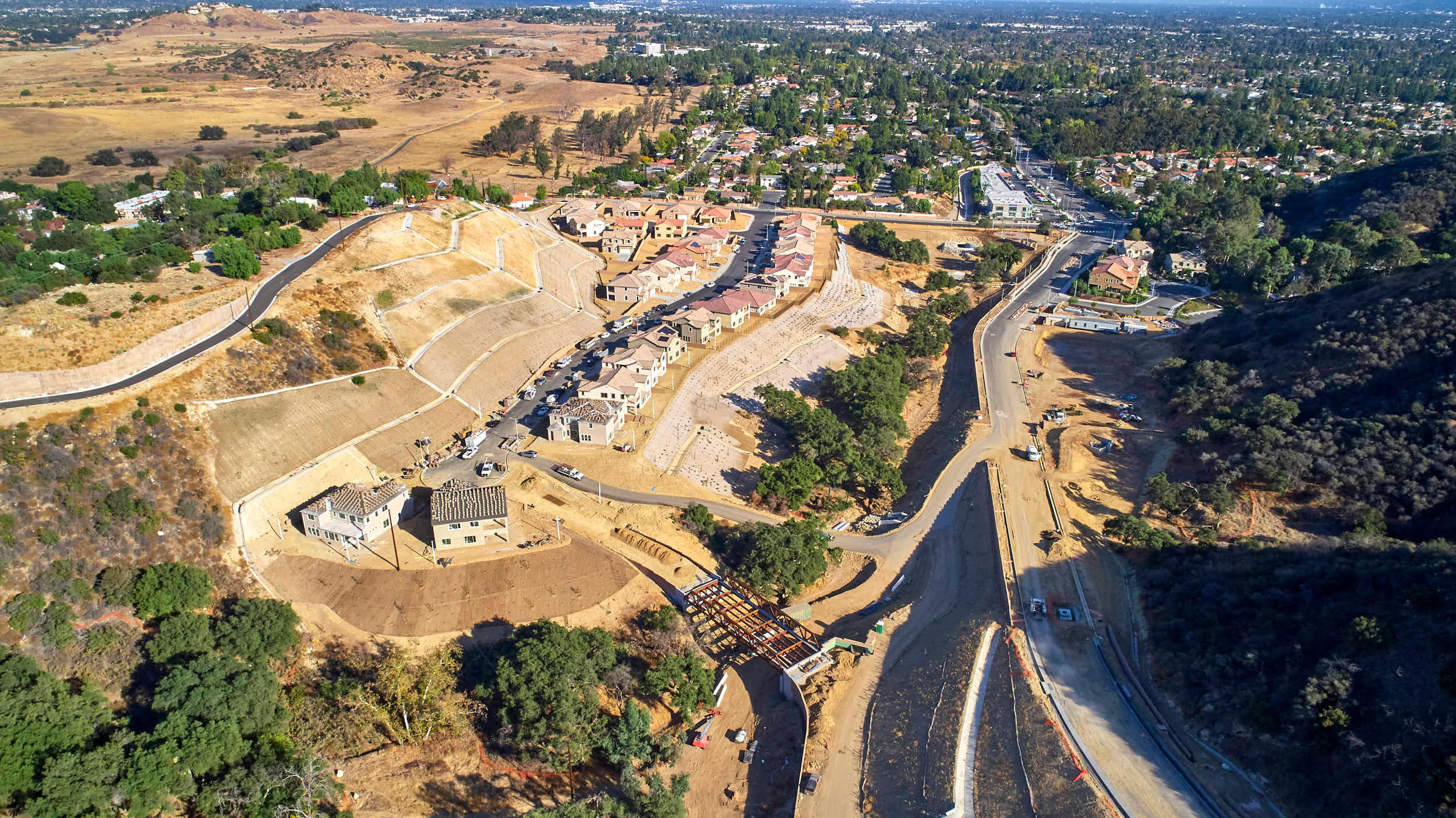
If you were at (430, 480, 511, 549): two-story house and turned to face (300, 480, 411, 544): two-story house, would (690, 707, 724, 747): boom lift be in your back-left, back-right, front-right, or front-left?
back-left

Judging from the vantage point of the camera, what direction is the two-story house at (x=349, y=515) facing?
facing away from the viewer and to the right of the viewer

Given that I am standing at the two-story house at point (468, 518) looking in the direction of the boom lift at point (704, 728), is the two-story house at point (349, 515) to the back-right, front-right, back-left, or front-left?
back-right

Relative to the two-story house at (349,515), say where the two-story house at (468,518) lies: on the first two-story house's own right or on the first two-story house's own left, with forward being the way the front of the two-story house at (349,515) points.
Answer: on the first two-story house's own right

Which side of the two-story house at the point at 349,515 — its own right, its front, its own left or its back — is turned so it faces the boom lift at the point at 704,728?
right

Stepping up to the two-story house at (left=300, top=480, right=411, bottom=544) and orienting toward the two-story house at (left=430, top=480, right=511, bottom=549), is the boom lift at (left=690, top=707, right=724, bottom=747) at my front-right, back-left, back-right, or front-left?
front-right

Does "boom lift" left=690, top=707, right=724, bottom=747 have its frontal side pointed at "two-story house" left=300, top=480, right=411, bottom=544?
no
